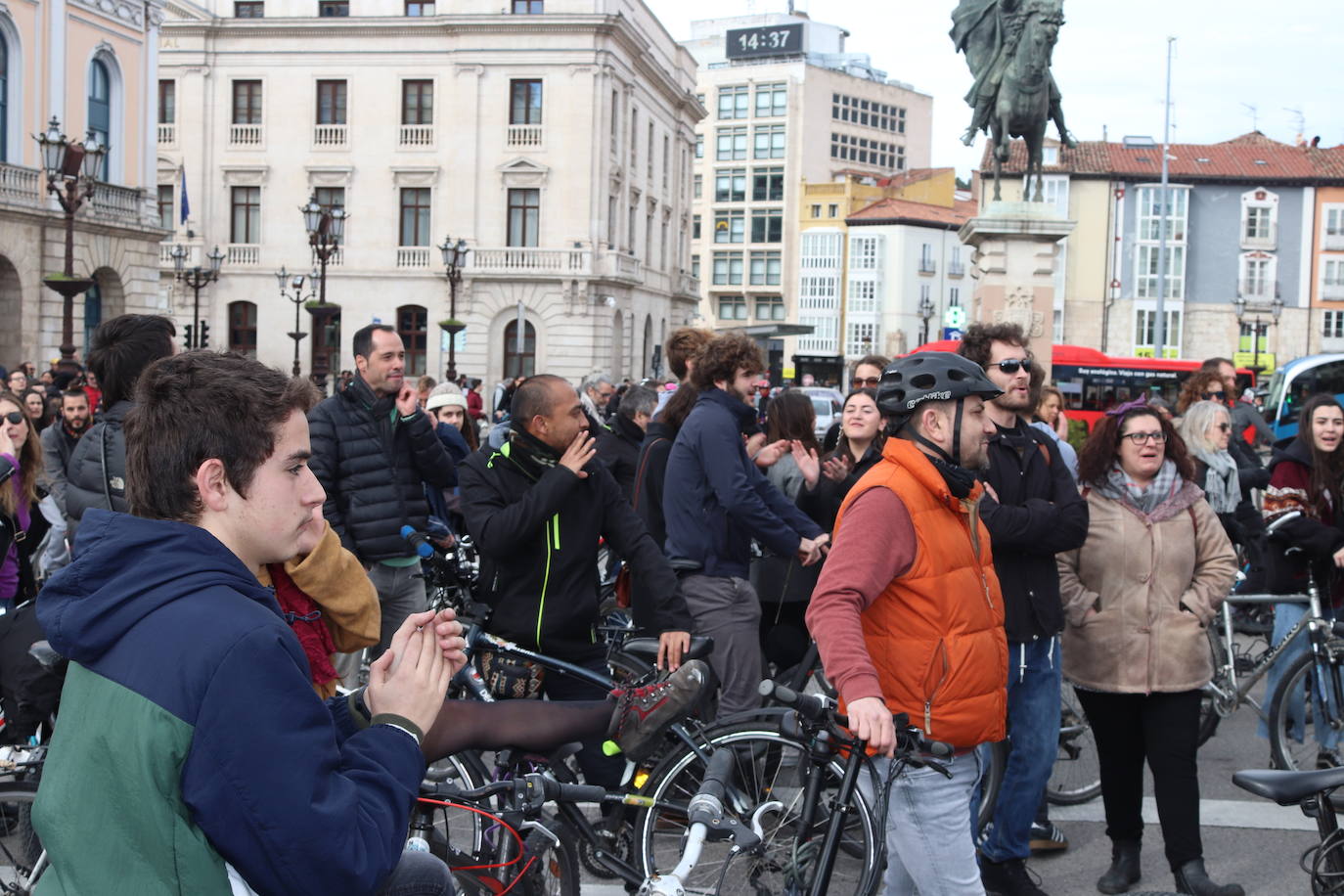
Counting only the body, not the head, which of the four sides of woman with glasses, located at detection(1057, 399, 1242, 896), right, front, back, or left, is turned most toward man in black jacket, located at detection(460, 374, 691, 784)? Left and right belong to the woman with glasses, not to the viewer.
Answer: right

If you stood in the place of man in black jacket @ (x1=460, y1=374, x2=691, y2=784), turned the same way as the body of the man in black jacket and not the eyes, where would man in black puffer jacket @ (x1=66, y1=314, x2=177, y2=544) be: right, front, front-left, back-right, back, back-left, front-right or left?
back-right

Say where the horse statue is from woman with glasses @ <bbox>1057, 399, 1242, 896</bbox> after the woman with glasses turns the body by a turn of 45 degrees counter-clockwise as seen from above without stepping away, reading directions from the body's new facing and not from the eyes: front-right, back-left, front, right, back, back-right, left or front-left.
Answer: back-left

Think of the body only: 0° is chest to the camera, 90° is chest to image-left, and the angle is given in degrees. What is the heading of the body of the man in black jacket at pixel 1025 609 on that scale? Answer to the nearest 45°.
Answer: approximately 315°

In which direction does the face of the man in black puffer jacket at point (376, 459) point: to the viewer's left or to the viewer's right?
to the viewer's right

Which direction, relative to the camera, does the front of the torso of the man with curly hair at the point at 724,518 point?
to the viewer's right

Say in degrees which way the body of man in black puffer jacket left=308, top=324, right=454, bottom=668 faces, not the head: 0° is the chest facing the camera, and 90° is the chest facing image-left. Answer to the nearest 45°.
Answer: approximately 315°

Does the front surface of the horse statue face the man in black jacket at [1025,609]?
yes
